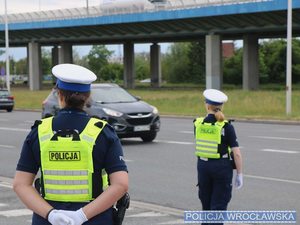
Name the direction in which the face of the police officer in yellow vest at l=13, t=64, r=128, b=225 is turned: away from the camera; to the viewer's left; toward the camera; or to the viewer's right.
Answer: away from the camera

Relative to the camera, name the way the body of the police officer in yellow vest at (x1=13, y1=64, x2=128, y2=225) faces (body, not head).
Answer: away from the camera

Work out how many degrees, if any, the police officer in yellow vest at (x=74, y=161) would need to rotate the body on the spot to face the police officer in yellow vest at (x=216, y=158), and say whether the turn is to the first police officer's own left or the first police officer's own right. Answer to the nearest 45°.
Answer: approximately 45° to the first police officer's own right
